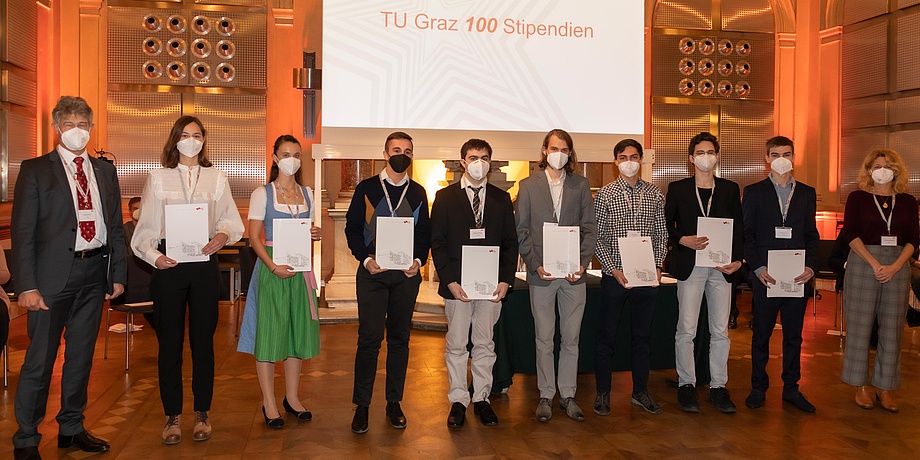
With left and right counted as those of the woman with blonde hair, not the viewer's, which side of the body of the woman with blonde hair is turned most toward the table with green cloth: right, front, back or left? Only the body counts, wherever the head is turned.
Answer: right

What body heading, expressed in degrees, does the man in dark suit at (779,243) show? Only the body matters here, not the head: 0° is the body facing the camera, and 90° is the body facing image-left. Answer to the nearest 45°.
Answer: approximately 0°

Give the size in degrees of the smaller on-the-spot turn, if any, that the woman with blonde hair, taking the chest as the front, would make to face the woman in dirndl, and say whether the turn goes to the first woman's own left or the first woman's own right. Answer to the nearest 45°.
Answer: approximately 45° to the first woman's own right

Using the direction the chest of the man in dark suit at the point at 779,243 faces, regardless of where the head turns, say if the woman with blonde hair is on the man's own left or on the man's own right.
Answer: on the man's own left

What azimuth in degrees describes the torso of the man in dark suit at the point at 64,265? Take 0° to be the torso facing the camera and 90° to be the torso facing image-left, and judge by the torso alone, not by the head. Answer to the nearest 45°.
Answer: approximately 315°

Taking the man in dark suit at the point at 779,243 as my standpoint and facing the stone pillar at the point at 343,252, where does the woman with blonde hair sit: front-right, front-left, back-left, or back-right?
back-right
